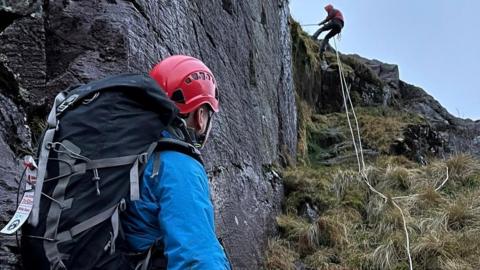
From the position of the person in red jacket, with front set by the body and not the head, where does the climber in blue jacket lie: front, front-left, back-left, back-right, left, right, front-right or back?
left

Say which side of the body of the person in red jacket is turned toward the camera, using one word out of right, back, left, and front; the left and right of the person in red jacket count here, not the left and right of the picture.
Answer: left

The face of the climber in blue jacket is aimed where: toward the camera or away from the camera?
away from the camera
